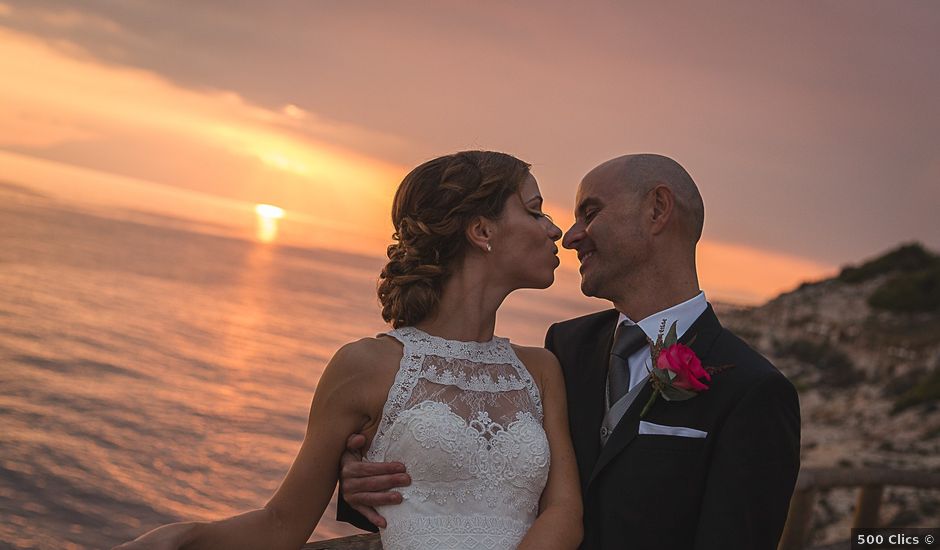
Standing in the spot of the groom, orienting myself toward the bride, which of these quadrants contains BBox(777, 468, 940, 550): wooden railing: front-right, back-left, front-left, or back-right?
back-right

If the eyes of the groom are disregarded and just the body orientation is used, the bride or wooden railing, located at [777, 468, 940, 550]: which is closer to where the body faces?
the bride

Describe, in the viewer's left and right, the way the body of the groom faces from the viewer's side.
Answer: facing the viewer and to the left of the viewer

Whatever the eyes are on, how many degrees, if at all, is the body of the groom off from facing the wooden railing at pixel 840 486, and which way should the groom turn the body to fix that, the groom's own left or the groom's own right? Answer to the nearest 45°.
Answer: approximately 180°

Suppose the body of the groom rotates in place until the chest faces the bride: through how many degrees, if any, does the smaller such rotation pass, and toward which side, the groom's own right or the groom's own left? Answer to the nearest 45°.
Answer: approximately 45° to the groom's own right

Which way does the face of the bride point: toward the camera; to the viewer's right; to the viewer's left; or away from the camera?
to the viewer's right
